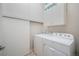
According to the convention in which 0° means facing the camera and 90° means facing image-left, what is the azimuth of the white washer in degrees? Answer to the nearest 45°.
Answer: approximately 45°
